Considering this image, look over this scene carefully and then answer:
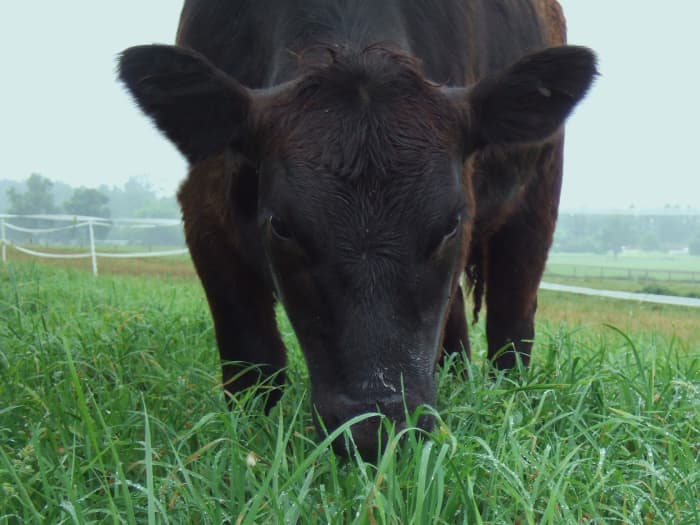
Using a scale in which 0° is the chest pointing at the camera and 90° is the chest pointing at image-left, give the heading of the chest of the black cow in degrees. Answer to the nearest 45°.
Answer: approximately 0°
